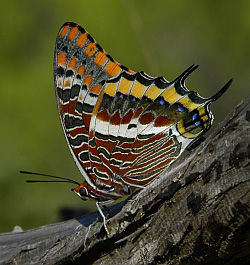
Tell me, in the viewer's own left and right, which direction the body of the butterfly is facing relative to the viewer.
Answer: facing to the left of the viewer
